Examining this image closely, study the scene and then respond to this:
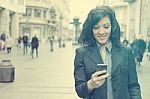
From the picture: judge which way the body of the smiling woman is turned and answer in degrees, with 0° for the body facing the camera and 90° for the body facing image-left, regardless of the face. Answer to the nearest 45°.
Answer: approximately 0°
